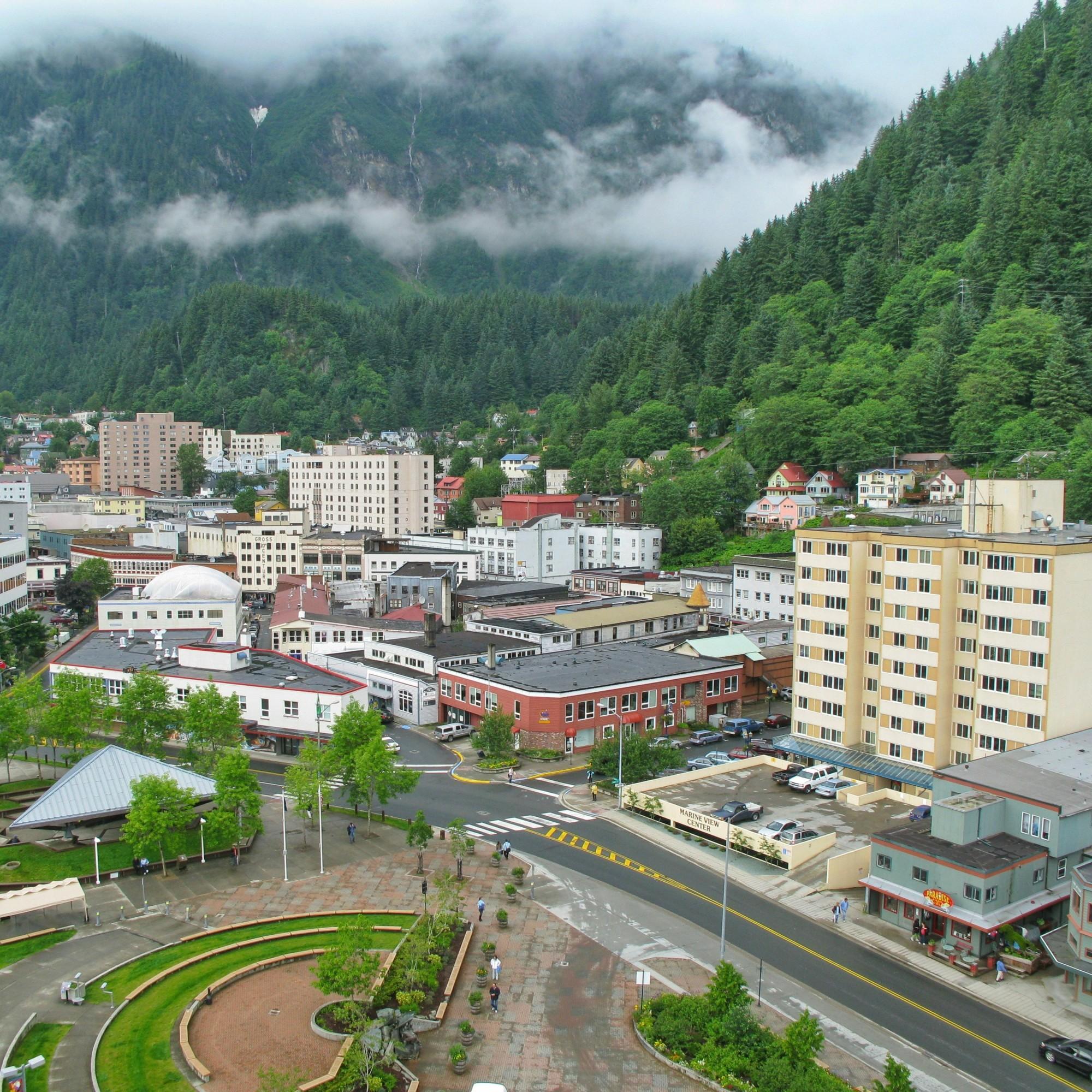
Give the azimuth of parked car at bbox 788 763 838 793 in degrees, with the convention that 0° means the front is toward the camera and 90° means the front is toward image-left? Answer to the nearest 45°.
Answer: approximately 45°

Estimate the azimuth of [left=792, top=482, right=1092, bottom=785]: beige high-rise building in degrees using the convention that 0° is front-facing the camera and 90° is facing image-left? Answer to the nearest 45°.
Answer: approximately 45°

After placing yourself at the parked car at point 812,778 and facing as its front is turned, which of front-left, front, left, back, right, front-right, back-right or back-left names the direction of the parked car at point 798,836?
front-left

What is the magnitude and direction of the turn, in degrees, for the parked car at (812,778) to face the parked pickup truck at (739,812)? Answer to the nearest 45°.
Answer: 0° — it already faces it
